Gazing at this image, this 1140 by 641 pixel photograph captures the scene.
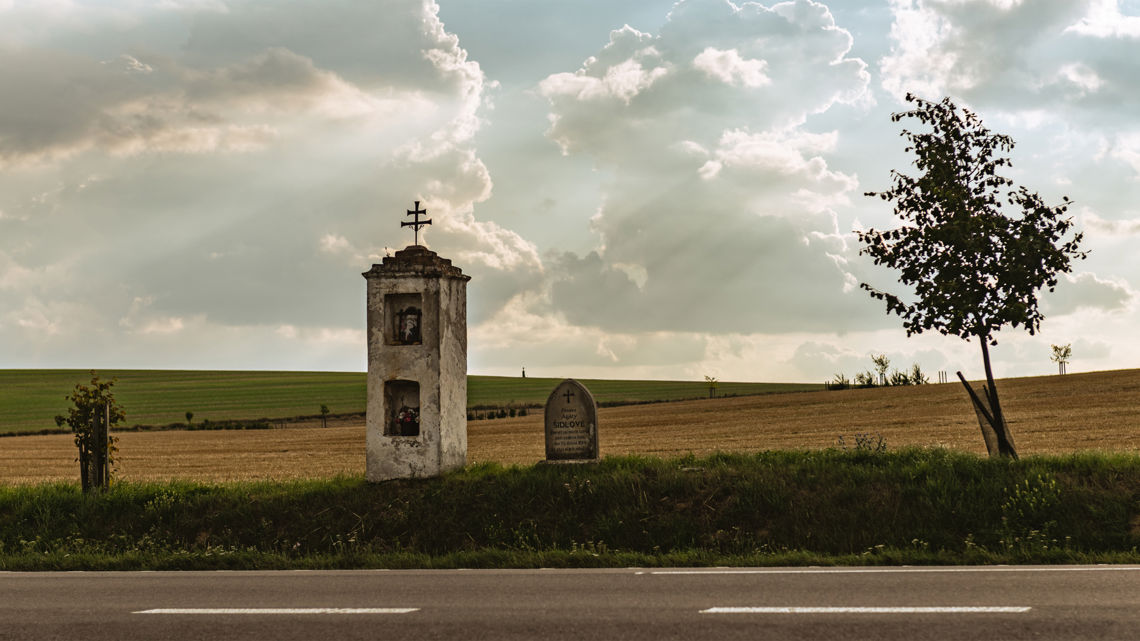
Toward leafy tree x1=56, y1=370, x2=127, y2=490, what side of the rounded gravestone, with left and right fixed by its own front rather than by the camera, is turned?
right

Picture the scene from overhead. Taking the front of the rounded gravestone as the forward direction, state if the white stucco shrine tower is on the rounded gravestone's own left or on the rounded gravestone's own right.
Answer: on the rounded gravestone's own right

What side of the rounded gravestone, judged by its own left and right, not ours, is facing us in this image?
front
